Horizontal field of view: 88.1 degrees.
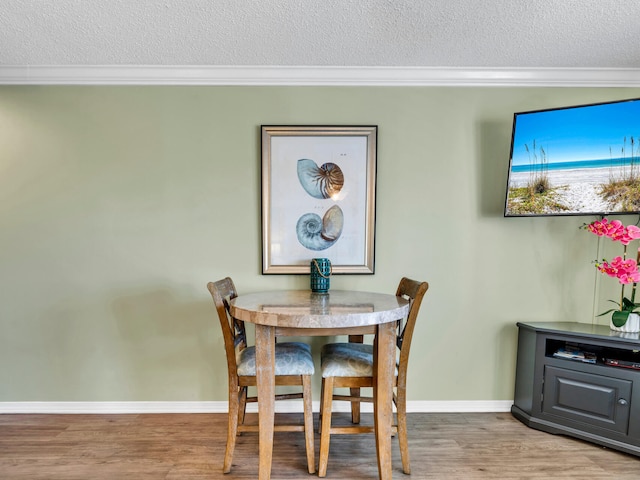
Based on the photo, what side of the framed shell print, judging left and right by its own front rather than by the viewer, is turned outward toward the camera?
front

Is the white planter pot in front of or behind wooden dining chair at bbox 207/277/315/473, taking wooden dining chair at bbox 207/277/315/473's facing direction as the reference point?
in front

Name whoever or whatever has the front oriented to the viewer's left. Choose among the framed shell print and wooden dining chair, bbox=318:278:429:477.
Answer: the wooden dining chair

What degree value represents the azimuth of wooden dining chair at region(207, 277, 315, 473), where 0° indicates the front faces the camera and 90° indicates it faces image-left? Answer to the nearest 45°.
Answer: approximately 270°

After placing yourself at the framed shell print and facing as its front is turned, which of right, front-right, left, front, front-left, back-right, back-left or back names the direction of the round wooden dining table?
front

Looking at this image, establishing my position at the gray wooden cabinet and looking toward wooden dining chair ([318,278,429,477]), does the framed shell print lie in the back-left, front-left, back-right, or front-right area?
front-right

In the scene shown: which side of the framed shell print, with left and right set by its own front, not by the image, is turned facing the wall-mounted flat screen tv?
left

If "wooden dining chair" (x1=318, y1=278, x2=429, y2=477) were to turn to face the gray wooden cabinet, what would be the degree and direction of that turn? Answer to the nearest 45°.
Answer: approximately 135° to its right

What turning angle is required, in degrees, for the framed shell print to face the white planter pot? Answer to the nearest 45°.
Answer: approximately 90° to its left

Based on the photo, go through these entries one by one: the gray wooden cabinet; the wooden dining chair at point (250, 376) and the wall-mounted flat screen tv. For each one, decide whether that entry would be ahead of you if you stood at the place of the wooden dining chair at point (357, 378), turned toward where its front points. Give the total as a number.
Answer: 1
